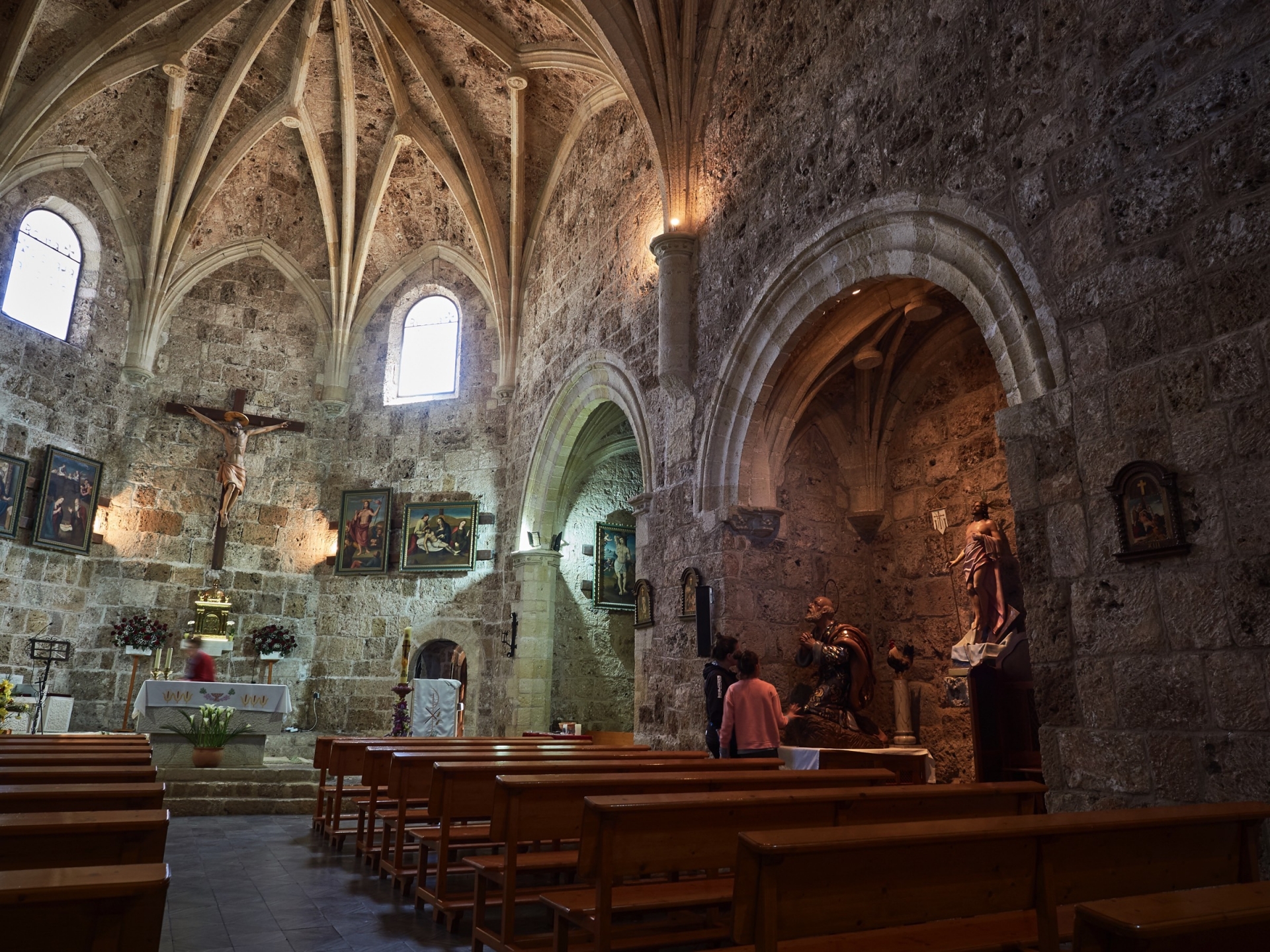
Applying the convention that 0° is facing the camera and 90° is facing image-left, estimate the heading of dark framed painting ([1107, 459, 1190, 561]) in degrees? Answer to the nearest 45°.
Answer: approximately 45°

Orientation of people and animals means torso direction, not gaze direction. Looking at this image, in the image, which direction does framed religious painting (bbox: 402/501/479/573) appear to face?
toward the camera

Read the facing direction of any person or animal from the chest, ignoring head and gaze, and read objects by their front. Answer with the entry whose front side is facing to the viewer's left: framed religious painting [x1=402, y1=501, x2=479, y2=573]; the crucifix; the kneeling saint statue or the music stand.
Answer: the kneeling saint statue

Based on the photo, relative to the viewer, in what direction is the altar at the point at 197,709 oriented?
toward the camera

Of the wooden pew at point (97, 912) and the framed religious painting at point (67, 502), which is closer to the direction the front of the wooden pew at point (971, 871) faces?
the framed religious painting

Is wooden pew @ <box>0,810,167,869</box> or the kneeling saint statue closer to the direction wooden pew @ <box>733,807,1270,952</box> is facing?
the kneeling saint statue

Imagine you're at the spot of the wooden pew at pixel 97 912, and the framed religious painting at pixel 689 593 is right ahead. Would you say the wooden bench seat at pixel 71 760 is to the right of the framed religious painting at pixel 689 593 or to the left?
left

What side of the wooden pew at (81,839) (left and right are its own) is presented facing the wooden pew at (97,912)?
back

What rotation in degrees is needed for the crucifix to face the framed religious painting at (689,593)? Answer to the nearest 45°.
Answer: approximately 45° to its left

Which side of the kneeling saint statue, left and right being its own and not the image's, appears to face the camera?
left

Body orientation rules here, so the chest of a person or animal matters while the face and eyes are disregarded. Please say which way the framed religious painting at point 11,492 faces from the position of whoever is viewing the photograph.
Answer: facing the viewer and to the right of the viewer

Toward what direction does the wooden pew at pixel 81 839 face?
away from the camera

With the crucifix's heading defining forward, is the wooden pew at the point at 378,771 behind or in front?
in front

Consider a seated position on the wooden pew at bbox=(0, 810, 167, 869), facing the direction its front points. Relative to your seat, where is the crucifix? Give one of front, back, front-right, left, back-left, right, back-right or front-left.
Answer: front

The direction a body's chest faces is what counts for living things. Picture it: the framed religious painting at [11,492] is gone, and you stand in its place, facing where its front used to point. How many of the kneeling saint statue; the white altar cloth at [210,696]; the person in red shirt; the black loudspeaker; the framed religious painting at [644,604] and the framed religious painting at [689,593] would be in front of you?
6

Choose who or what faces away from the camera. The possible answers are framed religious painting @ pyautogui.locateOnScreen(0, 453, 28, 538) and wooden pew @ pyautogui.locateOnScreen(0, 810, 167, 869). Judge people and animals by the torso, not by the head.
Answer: the wooden pew

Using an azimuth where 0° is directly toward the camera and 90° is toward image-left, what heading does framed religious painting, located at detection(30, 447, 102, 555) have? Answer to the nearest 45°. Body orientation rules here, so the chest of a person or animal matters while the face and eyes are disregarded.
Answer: approximately 315°
